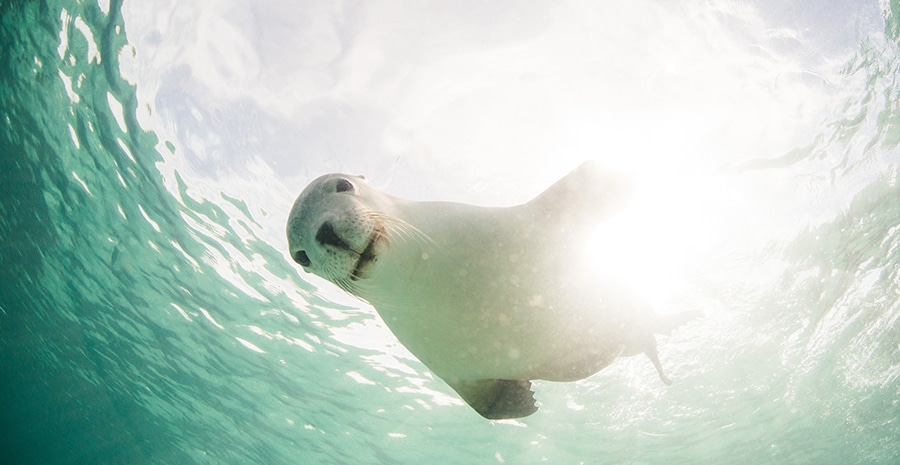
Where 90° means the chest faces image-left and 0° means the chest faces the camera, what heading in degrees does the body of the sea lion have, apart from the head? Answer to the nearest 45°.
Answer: approximately 45°
